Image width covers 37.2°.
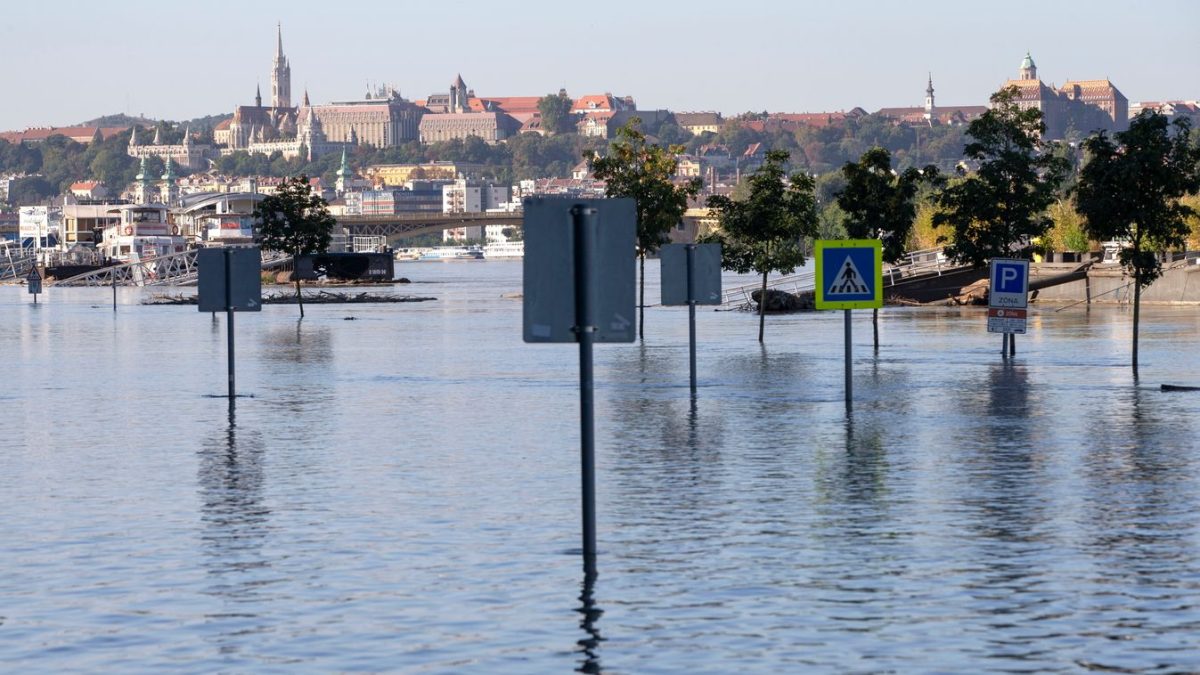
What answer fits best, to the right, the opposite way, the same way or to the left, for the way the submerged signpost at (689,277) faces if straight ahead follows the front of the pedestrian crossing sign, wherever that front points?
the opposite way

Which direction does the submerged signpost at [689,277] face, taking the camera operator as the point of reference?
facing away from the viewer

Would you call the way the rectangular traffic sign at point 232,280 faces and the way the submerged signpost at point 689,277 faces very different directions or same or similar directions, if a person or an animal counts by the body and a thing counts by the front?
same or similar directions

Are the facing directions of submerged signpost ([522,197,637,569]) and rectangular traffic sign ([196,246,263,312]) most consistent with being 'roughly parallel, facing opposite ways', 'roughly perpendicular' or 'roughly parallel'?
roughly parallel

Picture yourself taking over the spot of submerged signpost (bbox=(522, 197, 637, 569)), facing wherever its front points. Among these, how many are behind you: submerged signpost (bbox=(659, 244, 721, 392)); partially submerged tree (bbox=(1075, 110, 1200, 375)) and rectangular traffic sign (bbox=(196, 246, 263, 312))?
0

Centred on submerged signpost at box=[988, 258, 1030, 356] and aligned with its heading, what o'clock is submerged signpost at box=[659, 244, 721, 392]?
submerged signpost at box=[659, 244, 721, 392] is roughly at 1 o'clock from submerged signpost at box=[988, 258, 1030, 356].

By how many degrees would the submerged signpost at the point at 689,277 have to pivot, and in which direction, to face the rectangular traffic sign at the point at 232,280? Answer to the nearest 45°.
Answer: approximately 90° to its left

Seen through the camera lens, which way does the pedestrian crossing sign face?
facing the viewer

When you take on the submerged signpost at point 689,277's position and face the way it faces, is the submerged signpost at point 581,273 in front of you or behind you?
behind

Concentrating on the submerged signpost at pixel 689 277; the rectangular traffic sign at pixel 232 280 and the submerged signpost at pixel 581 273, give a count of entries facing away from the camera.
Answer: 3

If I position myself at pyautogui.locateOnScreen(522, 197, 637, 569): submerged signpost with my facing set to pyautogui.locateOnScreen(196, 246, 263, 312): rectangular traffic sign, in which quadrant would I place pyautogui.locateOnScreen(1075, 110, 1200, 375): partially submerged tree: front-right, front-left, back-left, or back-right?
front-right

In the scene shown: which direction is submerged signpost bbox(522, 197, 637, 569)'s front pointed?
away from the camera

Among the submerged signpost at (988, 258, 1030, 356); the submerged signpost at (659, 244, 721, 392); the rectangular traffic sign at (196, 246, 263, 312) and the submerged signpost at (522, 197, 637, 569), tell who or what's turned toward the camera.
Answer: the submerged signpost at (988, 258, 1030, 356)

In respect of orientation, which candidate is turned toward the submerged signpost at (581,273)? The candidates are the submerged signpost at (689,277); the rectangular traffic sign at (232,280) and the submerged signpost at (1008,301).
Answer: the submerged signpost at (1008,301)

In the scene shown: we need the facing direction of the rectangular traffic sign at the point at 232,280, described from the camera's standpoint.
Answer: facing away from the viewer

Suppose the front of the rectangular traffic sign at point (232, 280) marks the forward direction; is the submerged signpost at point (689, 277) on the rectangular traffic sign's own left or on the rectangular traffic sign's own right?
on the rectangular traffic sign's own right

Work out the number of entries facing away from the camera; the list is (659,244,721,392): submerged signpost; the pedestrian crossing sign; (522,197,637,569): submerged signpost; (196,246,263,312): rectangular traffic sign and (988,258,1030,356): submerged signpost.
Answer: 3

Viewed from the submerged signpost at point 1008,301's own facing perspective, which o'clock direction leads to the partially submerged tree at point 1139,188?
The partially submerged tree is roughly at 9 o'clock from the submerged signpost.

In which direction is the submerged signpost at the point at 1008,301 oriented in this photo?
toward the camera

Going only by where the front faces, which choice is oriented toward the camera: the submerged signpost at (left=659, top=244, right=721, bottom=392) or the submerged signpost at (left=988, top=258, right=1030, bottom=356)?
the submerged signpost at (left=988, top=258, right=1030, bottom=356)
